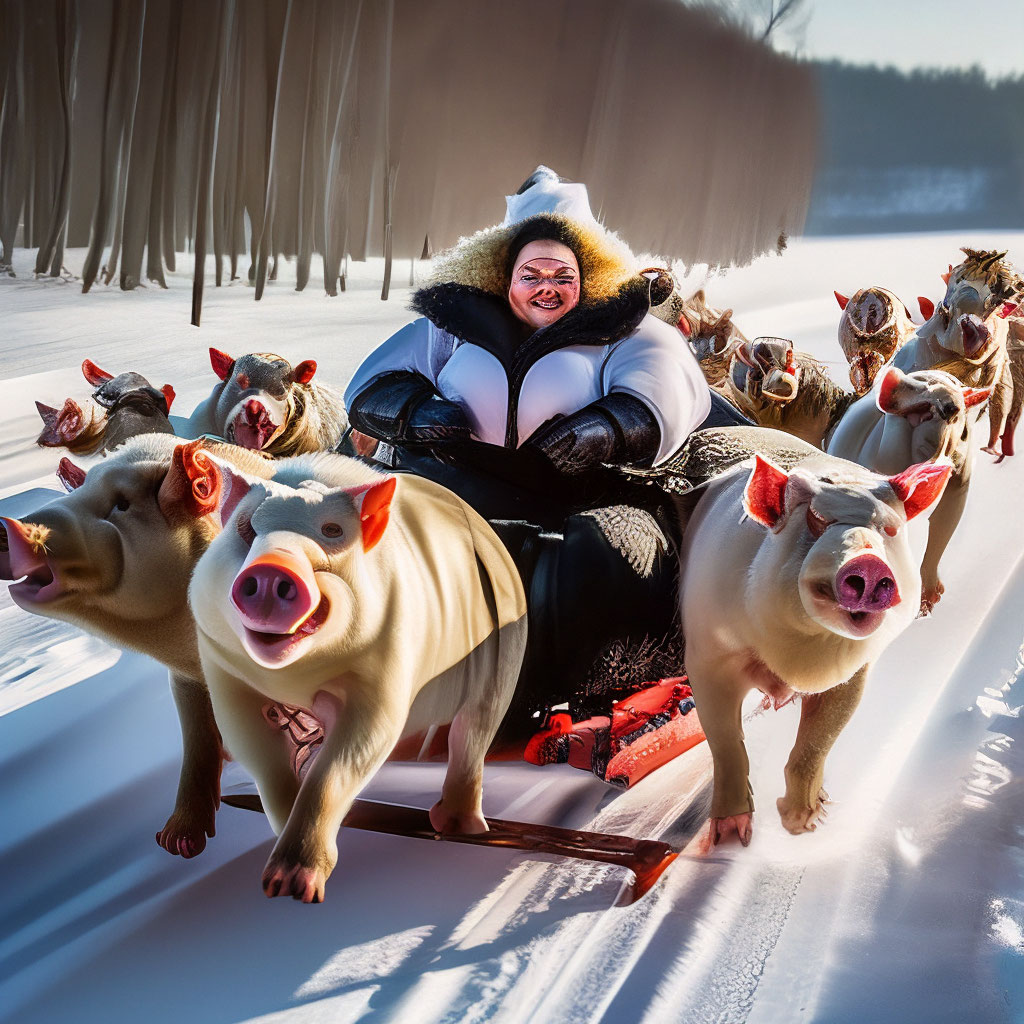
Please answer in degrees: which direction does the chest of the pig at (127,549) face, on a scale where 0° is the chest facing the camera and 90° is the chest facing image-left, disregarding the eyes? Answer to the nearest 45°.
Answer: approximately 45°

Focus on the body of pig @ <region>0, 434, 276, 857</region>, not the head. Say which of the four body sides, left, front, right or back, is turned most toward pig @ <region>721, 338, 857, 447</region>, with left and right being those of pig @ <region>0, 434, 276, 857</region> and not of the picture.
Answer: back

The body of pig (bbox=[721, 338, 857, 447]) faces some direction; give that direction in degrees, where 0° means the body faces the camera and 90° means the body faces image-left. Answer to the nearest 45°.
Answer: approximately 45°

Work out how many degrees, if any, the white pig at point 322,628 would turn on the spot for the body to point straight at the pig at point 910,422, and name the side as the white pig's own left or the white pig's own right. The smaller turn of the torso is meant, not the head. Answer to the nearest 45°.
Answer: approximately 180°

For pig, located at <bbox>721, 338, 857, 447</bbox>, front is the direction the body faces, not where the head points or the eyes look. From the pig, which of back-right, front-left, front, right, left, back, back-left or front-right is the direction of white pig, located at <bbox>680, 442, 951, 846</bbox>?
front-left

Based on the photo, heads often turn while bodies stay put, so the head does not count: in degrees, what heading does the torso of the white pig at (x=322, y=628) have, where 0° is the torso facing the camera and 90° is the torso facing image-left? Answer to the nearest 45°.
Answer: approximately 45°
